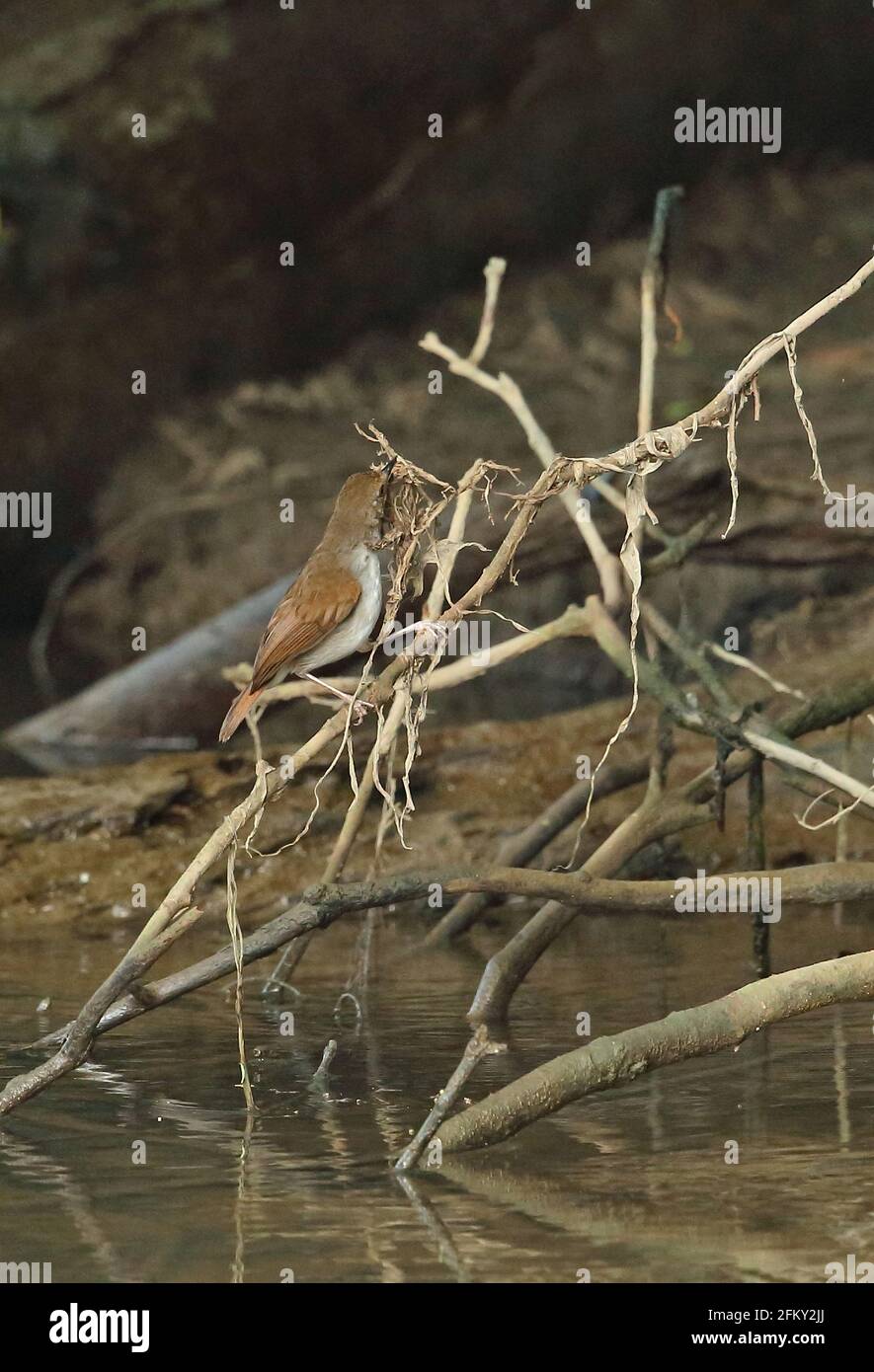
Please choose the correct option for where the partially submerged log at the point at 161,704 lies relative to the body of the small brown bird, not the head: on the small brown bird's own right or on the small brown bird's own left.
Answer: on the small brown bird's own left

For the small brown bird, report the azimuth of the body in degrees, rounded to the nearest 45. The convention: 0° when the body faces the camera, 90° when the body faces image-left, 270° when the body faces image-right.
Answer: approximately 270°
